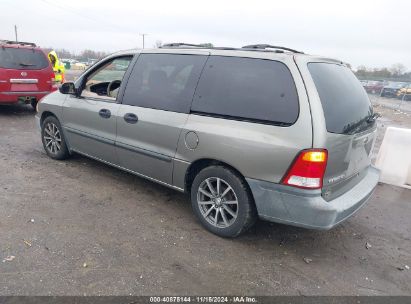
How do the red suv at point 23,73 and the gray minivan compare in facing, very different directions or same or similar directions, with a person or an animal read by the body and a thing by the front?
same or similar directions

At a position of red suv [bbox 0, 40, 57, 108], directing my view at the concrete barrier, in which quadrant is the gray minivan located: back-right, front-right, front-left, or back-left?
front-right

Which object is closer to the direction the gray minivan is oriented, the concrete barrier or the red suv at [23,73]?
the red suv

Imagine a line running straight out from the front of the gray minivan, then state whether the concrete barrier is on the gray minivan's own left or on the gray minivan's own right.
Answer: on the gray minivan's own right

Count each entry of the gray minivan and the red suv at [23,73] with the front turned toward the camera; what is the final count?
0

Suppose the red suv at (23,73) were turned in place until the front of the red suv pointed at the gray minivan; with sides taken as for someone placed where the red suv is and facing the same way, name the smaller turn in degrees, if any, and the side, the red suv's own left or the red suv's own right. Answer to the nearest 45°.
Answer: approximately 180°

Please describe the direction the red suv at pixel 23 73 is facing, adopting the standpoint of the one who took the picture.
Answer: facing away from the viewer

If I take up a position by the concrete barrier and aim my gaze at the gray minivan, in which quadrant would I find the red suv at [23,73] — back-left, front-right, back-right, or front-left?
front-right

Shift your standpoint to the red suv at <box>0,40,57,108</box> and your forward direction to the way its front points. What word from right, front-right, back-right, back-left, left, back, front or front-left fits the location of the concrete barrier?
back-right

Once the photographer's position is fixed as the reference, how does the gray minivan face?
facing away from the viewer and to the left of the viewer

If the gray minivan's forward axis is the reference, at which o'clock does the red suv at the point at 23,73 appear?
The red suv is roughly at 12 o'clock from the gray minivan.

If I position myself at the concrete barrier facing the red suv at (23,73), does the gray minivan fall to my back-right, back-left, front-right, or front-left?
front-left
